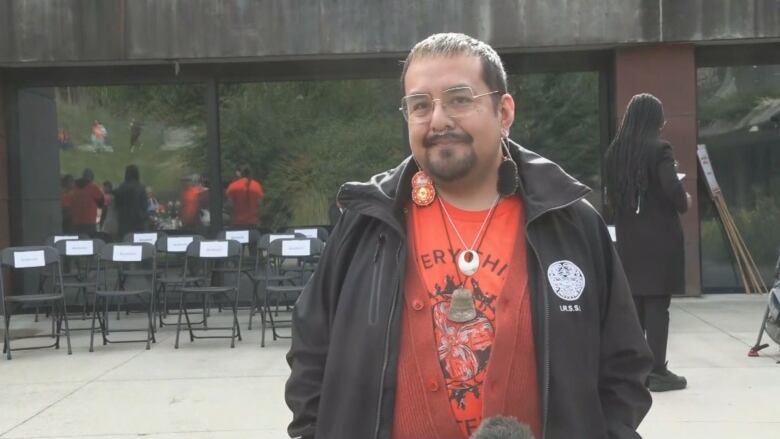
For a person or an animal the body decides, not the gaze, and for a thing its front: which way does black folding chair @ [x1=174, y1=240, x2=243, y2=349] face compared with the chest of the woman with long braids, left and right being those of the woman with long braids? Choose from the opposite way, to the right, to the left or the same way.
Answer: to the right

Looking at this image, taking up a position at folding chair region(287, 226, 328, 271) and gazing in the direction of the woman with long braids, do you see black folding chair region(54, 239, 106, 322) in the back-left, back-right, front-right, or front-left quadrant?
back-right

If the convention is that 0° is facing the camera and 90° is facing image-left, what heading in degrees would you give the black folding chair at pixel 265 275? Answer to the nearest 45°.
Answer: approximately 0°

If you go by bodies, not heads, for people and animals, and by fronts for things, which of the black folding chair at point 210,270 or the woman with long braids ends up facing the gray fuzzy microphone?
the black folding chair

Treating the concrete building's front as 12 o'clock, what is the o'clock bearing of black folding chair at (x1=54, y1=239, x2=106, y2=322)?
The black folding chair is roughly at 3 o'clock from the concrete building.

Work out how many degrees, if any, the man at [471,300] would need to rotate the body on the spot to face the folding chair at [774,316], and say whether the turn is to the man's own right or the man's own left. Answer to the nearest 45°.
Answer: approximately 135° to the man's own left

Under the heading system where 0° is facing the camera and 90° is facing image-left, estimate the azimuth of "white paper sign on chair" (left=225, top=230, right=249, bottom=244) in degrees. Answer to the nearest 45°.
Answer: approximately 0°

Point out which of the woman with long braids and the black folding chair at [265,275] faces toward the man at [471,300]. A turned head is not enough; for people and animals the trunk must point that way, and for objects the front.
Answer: the black folding chair

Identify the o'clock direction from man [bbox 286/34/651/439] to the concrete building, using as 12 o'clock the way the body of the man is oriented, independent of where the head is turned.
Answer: The concrete building is roughly at 6 o'clock from the man.
